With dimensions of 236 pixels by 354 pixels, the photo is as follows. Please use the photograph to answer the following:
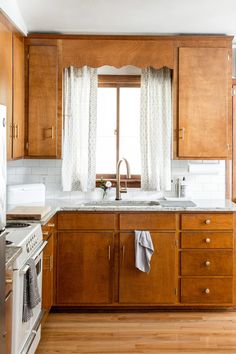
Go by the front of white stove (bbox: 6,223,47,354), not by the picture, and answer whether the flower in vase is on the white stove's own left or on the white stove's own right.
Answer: on the white stove's own left

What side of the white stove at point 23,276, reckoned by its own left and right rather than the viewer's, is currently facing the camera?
right

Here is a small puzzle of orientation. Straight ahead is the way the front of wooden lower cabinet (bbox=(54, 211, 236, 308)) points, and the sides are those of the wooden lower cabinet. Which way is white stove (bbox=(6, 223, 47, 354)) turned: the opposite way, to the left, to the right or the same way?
to the left

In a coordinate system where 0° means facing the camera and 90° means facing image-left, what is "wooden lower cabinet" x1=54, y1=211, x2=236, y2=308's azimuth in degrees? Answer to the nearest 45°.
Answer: approximately 0°
